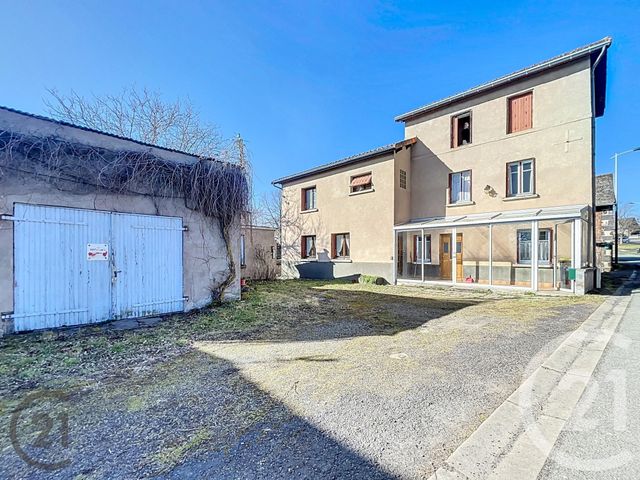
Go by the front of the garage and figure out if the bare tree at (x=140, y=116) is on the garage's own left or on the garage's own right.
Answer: on the garage's own left

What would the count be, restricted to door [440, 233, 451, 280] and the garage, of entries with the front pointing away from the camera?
0

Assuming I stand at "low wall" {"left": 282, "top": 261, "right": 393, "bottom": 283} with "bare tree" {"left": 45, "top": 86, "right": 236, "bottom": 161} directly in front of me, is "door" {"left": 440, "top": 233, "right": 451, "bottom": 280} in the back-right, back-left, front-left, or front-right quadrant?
back-left

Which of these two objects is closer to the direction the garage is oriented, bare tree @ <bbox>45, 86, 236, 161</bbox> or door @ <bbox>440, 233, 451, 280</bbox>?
the door

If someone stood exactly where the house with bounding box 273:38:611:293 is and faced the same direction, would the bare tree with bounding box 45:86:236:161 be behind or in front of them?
in front

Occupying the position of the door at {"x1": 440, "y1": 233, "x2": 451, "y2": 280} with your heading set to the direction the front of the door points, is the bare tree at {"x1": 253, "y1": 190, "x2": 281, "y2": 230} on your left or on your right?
on your right

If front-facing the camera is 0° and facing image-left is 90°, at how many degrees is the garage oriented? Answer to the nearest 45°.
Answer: approximately 315°

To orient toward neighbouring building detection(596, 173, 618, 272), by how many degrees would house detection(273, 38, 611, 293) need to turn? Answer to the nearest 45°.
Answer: approximately 180°

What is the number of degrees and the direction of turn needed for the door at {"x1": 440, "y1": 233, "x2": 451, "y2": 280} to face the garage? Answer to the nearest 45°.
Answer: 0° — it already faces it

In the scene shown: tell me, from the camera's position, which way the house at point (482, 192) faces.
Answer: facing the viewer and to the left of the viewer

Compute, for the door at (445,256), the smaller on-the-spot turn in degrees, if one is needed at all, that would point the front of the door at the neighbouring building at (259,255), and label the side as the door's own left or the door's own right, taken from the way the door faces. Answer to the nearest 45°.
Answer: approximately 45° to the door's own right

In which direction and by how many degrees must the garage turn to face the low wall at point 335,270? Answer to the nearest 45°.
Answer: approximately 90° to its left

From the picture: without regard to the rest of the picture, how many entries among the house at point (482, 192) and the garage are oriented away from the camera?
0
